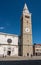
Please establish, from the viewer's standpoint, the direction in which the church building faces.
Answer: facing the viewer
